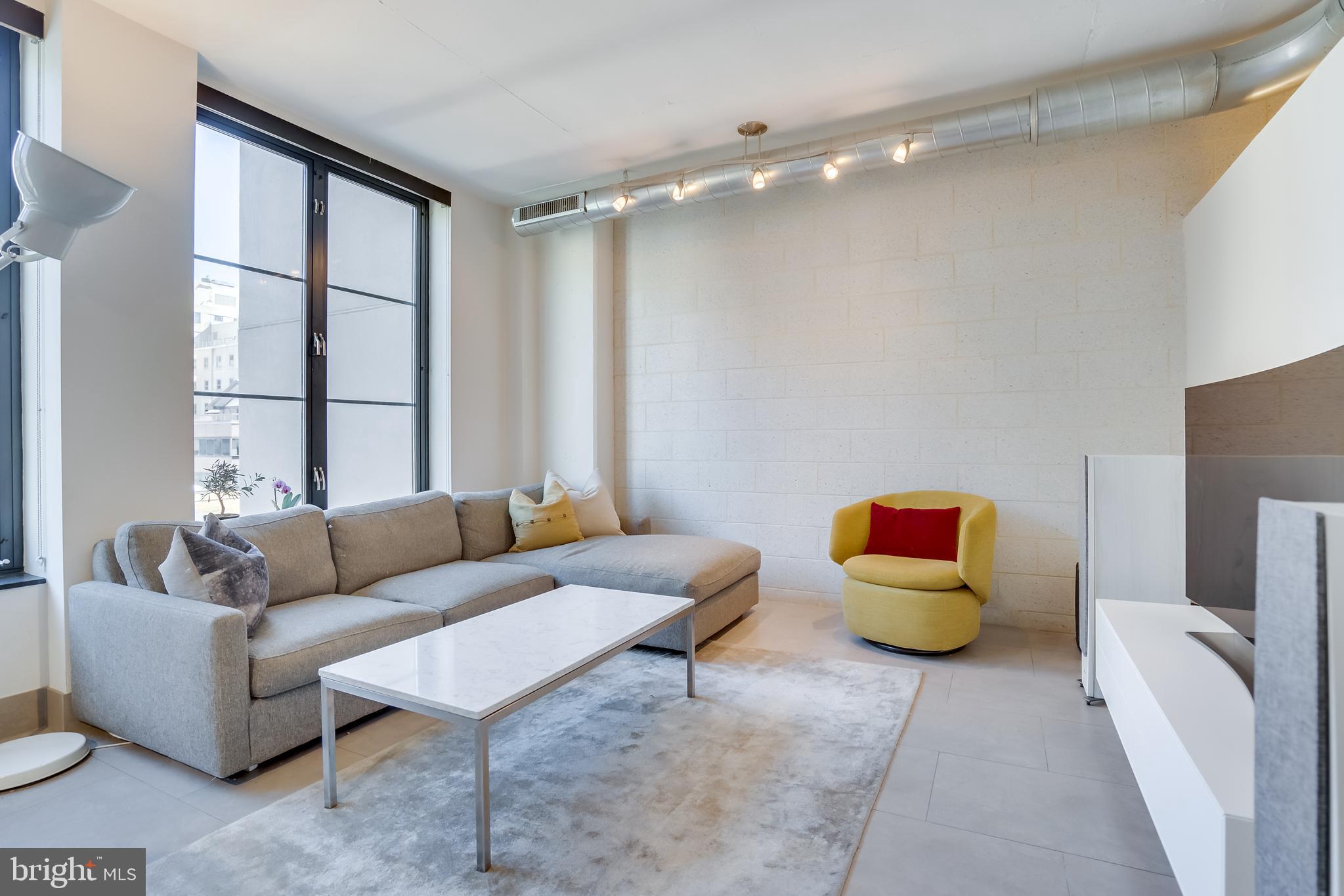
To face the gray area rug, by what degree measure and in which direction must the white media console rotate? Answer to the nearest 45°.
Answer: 0° — it already faces it

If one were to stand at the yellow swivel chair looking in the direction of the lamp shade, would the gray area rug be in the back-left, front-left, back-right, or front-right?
front-left

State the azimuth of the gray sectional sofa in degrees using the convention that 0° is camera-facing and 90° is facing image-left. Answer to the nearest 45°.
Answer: approximately 315°

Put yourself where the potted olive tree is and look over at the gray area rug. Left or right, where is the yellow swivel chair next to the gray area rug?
left

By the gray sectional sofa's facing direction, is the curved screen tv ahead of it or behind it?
ahead

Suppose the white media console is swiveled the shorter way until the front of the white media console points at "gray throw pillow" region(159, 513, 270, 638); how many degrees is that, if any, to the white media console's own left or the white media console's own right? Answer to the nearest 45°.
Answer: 0° — it already faces it

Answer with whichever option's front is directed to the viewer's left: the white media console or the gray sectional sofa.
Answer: the white media console

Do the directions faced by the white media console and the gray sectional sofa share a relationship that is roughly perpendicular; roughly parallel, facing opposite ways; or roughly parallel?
roughly parallel, facing opposite ways

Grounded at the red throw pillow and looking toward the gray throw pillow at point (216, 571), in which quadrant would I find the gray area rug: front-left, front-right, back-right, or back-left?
front-left

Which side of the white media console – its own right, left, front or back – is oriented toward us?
left

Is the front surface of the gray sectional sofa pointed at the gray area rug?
yes

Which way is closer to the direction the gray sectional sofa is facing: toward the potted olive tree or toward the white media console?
the white media console

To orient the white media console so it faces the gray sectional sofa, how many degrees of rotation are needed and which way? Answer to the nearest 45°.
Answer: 0° — it already faces it

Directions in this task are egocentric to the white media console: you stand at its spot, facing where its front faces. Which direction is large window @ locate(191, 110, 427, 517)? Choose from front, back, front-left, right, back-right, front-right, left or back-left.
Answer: front

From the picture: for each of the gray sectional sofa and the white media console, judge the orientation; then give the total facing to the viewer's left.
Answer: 1

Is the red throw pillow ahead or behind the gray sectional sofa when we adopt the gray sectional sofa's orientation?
ahead
